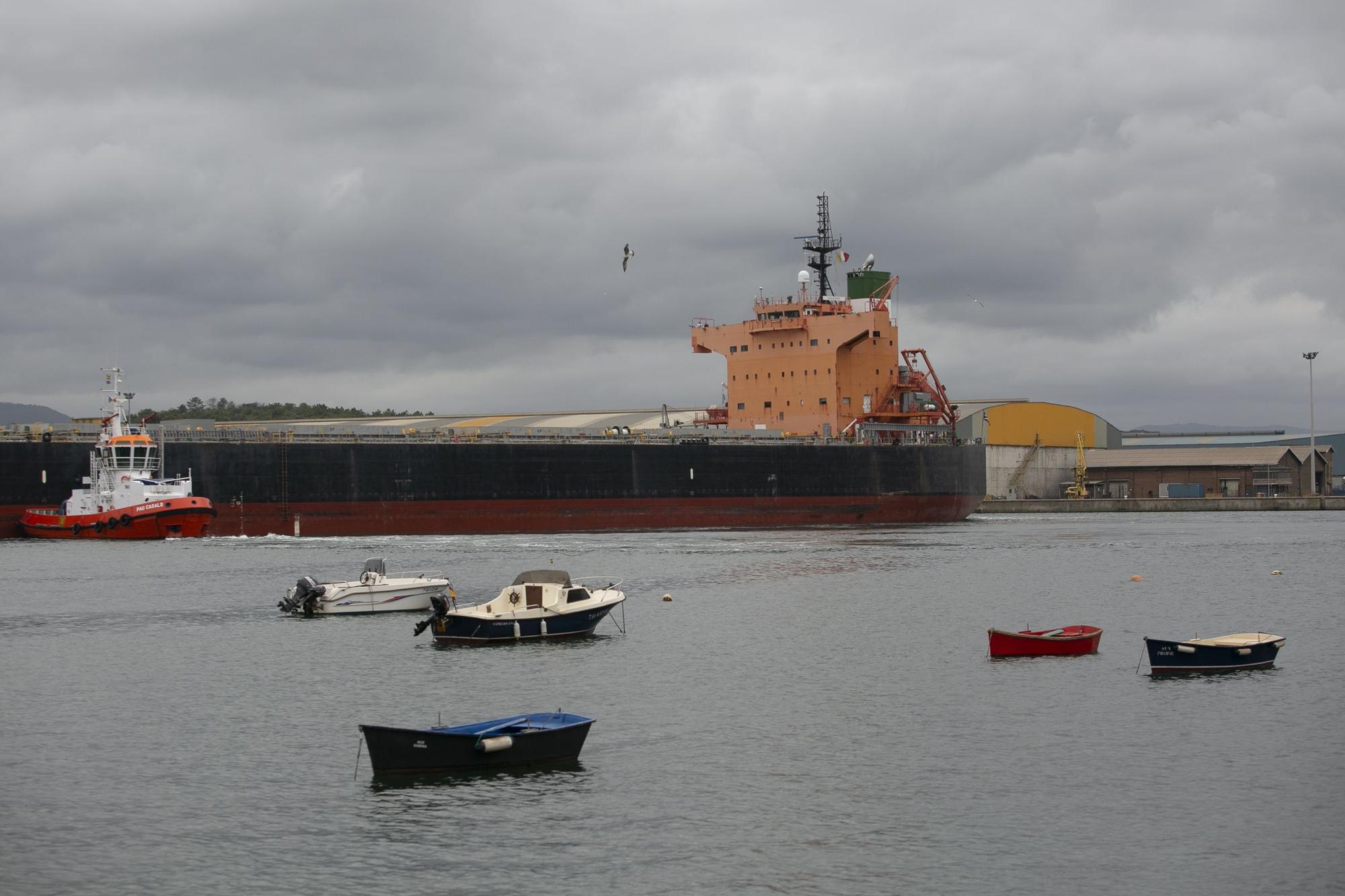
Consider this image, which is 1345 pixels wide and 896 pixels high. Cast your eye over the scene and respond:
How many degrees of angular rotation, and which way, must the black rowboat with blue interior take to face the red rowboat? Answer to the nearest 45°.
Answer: approximately 180°

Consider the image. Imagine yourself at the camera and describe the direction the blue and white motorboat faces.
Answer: facing away from the viewer and to the right of the viewer

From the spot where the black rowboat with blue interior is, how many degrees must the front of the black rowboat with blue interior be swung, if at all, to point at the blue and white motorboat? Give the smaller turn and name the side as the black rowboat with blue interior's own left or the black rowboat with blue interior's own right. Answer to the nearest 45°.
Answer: approximately 135° to the black rowboat with blue interior's own right

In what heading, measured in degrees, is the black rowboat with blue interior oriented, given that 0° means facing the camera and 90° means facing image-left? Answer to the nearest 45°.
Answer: approximately 45°

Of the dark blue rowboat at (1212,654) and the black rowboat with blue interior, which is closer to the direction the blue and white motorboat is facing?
the dark blue rowboat

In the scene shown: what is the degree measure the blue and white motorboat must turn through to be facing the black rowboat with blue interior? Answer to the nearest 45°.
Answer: approximately 135° to its right

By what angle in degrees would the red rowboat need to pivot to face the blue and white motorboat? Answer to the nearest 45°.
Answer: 0° — it already faces it

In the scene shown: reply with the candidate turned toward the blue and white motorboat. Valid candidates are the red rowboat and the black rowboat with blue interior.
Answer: the red rowboat

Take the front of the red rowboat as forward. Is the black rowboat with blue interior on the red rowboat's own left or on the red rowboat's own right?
on the red rowboat's own left

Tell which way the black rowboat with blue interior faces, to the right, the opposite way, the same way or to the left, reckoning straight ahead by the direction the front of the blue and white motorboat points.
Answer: the opposite way

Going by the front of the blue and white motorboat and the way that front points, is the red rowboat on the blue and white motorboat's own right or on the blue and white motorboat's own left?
on the blue and white motorboat's own right

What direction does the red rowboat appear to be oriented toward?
to the viewer's left
